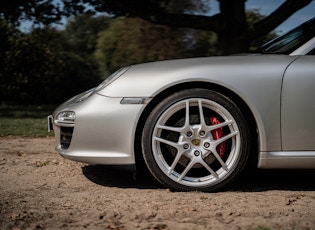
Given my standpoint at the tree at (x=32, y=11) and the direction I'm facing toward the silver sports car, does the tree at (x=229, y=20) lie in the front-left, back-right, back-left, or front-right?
front-left

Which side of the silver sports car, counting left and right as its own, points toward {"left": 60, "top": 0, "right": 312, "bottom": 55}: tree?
right

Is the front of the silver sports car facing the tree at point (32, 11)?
no

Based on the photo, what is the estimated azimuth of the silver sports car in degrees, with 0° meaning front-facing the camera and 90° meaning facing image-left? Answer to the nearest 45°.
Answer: approximately 90°

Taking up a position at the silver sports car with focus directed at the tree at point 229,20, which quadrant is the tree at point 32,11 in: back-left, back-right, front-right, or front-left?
front-left
